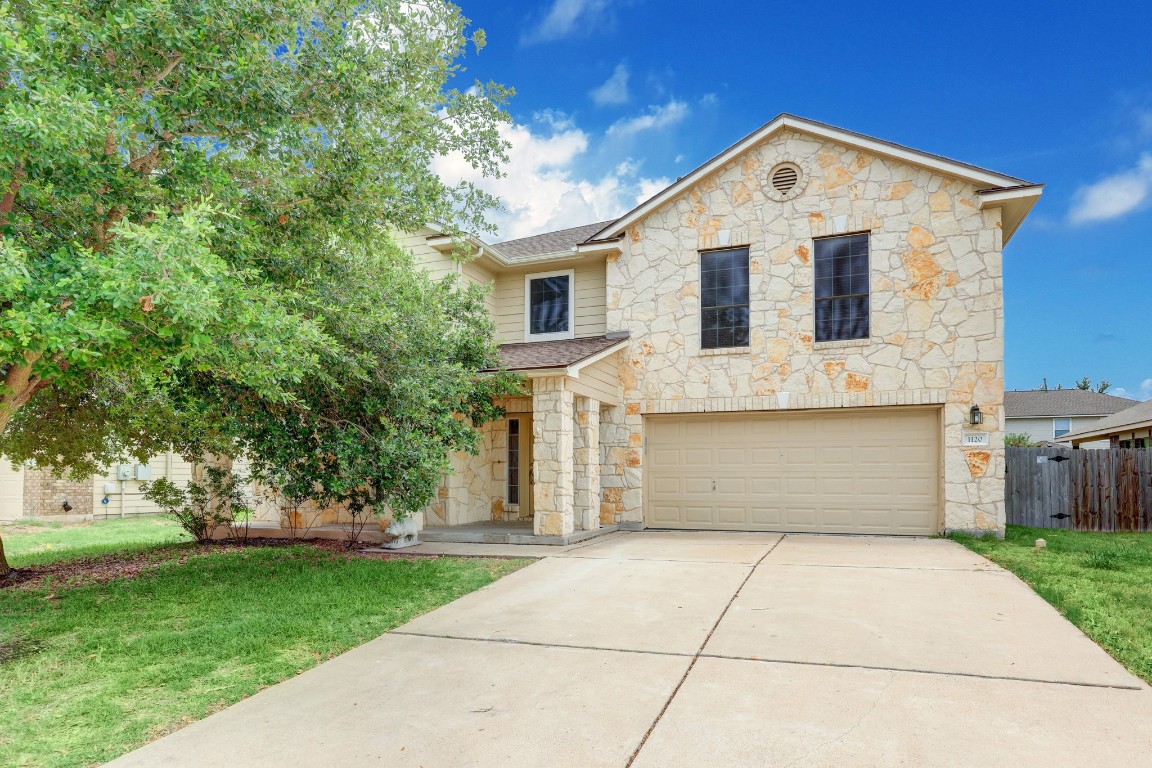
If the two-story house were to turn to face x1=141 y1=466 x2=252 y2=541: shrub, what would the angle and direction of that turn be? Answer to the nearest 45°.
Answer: approximately 90° to its right

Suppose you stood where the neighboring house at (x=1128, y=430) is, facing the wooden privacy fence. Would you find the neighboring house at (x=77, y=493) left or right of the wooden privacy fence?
right

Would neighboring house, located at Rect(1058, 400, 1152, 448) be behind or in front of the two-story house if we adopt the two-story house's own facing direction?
behind

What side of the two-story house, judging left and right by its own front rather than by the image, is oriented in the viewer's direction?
front

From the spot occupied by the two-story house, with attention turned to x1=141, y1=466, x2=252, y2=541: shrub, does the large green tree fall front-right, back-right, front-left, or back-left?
front-left

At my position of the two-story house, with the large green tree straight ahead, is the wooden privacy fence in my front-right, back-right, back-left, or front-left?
back-left

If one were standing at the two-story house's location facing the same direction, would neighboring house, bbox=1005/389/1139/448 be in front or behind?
behind

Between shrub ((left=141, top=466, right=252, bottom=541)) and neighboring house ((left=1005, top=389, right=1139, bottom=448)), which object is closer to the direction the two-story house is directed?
the shrub
